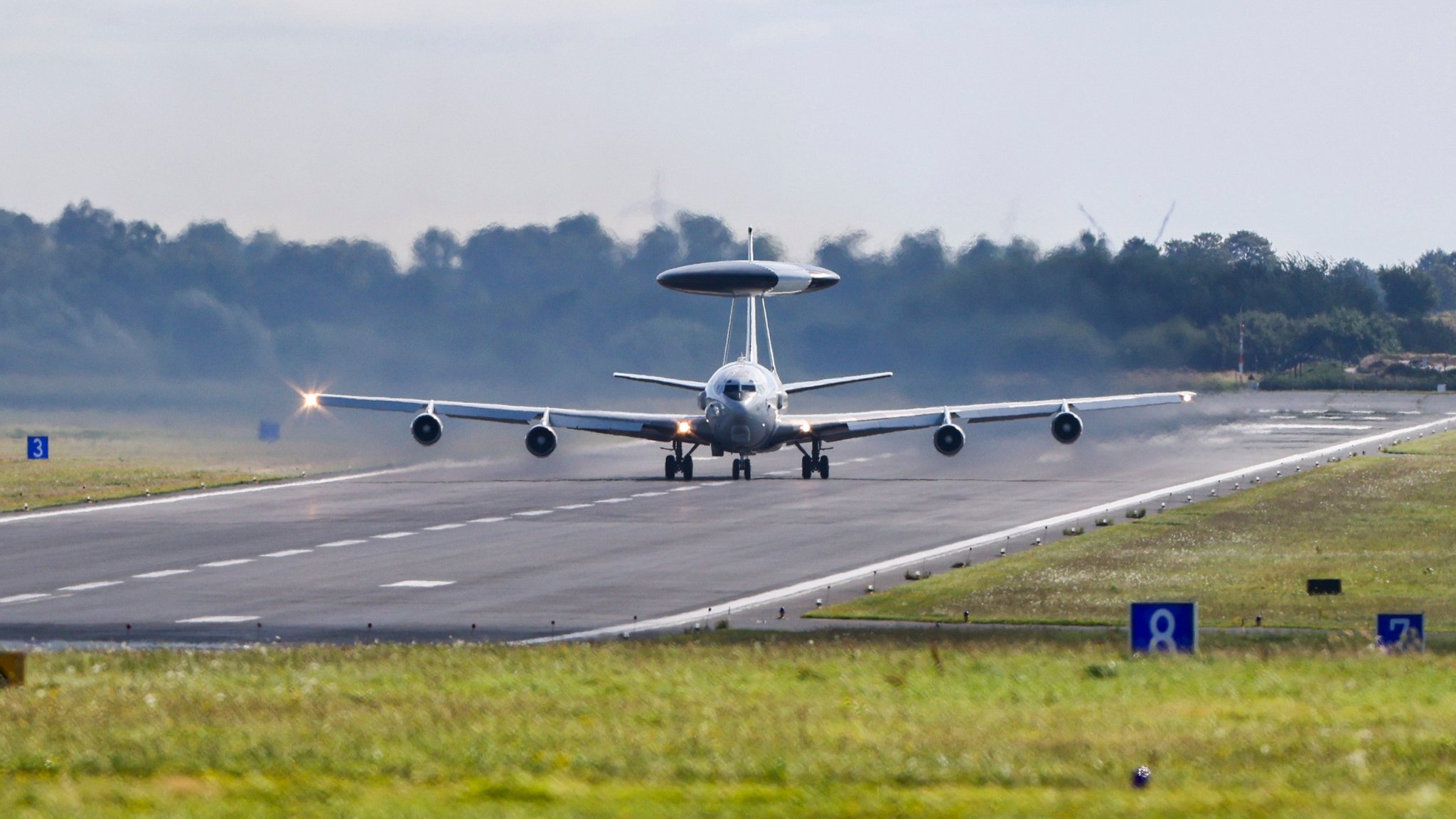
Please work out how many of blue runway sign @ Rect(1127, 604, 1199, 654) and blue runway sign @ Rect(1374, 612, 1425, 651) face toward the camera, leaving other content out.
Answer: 2

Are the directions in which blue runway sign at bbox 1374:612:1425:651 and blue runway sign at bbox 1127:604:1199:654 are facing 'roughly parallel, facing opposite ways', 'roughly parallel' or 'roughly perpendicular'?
roughly parallel

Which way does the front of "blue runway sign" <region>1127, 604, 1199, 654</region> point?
toward the camera

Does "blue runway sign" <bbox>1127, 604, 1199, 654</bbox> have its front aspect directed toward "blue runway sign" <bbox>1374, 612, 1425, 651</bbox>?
no

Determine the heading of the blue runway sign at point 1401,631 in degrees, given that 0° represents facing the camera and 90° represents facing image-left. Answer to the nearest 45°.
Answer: approximately 0°

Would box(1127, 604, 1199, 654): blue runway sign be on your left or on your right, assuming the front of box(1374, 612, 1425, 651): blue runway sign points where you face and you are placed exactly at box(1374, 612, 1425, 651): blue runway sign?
on your right
